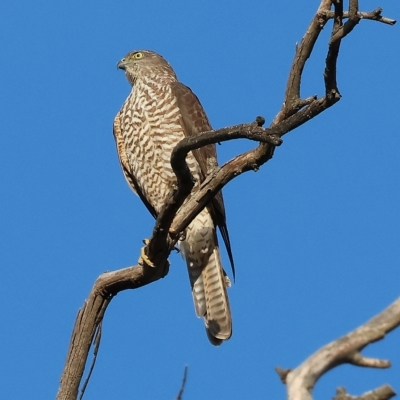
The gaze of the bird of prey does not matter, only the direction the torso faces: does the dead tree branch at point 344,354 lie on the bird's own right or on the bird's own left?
on the bird's own left

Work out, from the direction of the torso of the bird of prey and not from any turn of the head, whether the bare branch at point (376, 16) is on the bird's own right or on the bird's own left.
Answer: on the bird's own left

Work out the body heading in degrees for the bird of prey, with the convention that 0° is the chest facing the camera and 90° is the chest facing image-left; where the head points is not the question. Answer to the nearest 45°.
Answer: approximately 45°
